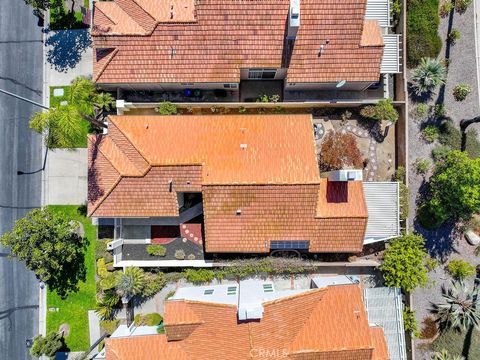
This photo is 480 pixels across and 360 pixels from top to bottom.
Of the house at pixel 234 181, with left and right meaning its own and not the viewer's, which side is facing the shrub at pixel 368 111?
back

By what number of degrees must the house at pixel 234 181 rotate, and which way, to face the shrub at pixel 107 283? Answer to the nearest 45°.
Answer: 0° — it already faces it

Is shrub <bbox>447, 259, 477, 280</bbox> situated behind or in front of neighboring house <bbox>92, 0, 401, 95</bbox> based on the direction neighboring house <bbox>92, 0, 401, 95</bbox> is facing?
behind

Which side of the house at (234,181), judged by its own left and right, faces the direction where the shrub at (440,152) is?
back

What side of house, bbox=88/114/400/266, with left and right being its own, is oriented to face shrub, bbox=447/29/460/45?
back

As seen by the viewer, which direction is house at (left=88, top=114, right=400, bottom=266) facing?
to the viewer's left

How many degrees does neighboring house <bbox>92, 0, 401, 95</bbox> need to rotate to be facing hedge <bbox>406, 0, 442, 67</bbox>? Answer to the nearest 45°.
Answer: approximately 180°

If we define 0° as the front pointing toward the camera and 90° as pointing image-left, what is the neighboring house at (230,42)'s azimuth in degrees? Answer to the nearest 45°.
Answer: approximately 90°

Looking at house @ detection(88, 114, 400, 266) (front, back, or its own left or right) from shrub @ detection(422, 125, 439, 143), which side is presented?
back

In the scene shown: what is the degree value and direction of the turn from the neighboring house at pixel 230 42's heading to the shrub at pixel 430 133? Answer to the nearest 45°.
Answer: approximately 180°

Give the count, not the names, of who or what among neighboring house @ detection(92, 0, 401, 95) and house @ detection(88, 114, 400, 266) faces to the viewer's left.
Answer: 2
